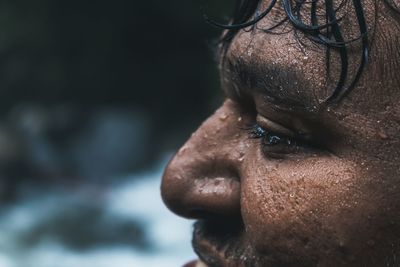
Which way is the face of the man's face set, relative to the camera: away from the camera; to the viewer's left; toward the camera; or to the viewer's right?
to the viewer's left
